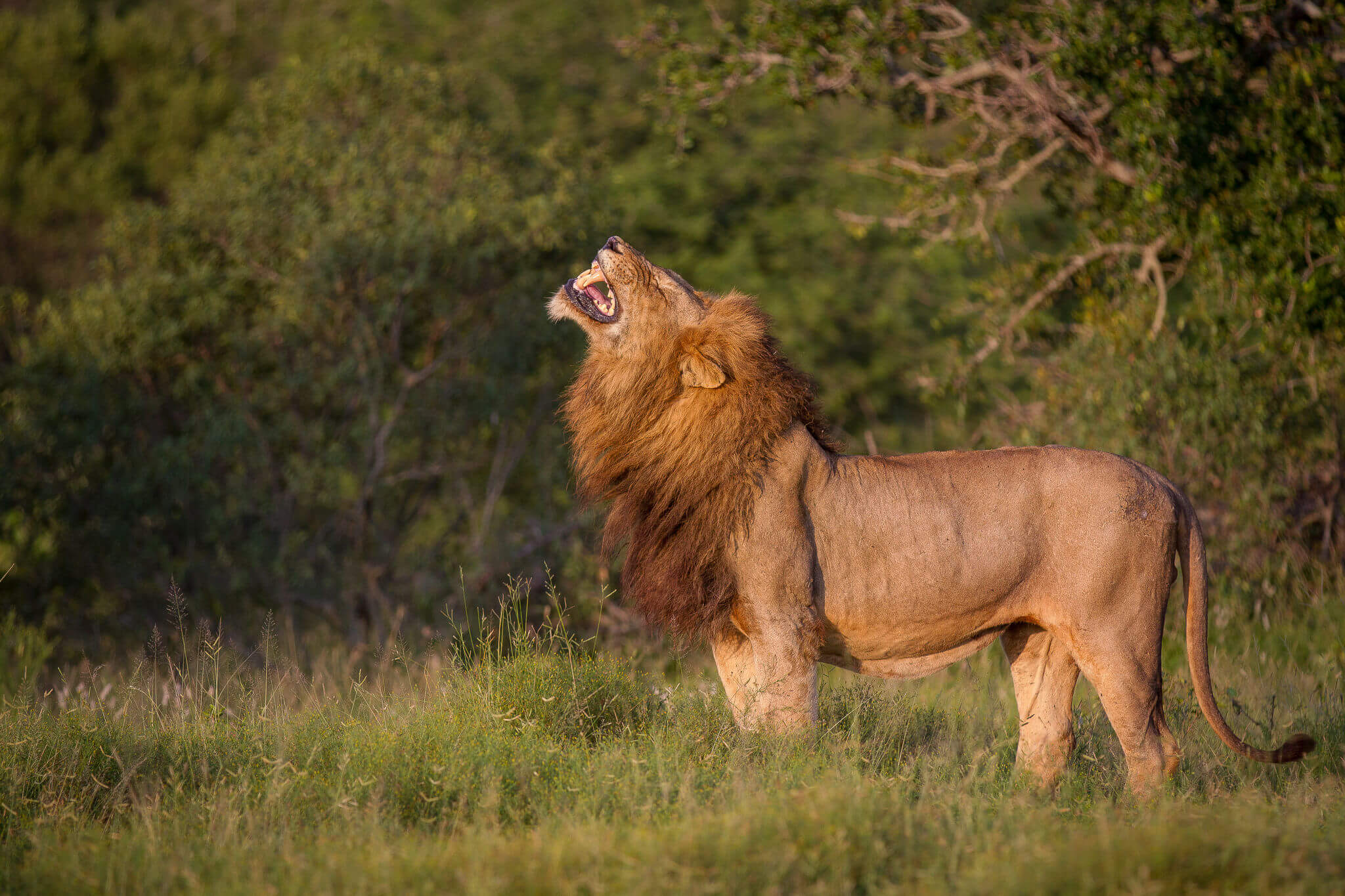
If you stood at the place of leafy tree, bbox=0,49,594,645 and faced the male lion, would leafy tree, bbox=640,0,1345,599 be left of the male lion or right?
left

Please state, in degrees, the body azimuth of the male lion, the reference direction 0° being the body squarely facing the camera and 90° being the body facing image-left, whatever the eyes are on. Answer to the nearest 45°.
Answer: approximately 90°
